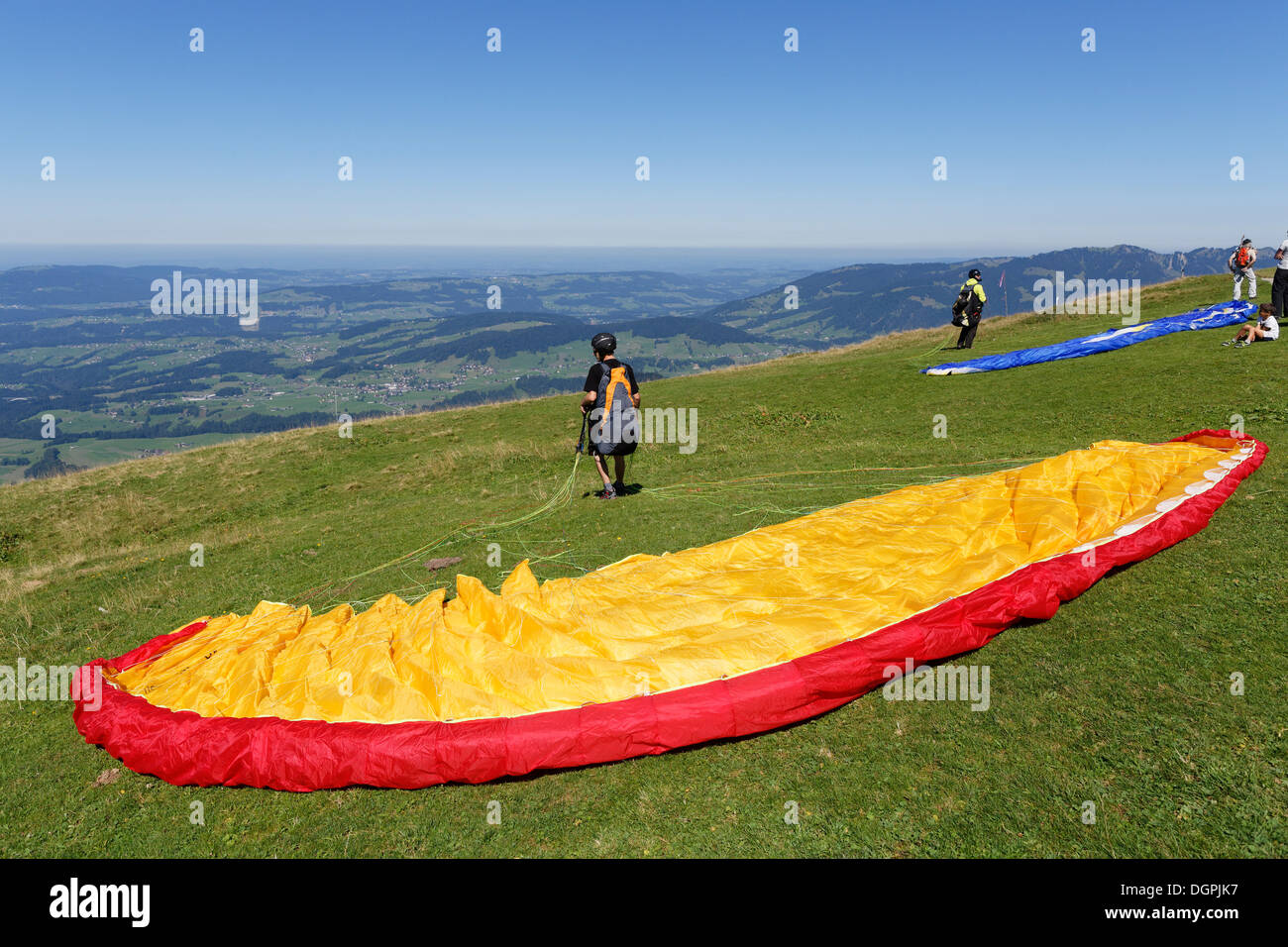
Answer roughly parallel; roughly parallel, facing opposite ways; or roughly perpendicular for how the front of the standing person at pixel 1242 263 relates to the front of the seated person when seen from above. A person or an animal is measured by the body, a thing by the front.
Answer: roughly perpendicular

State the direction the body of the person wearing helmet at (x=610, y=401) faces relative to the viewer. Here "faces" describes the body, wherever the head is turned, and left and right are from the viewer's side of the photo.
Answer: facing away from the viewer and to the left of the viewer

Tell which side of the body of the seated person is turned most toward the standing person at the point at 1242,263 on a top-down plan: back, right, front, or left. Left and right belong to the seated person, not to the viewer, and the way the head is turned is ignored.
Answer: right

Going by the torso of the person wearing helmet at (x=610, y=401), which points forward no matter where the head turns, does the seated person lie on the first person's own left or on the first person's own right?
on the first person's own right

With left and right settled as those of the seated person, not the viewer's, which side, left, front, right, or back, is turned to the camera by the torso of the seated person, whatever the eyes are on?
left
